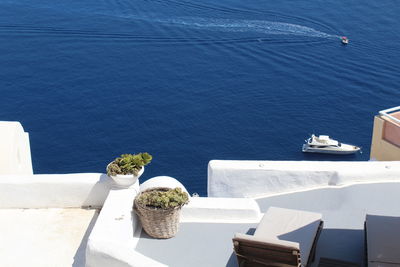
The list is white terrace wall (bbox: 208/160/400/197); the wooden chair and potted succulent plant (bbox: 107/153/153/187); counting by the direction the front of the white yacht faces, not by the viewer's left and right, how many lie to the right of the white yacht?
3

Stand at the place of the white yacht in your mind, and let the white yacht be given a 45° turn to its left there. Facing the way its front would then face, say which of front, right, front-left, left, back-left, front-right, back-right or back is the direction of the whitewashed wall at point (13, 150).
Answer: back-right

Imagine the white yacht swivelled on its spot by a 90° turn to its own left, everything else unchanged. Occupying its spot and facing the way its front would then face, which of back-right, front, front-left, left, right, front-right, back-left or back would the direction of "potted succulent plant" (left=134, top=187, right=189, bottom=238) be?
back

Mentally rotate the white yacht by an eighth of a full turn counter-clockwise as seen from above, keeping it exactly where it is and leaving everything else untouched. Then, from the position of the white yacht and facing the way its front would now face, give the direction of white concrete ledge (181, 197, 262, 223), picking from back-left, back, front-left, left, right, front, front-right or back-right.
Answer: back-right

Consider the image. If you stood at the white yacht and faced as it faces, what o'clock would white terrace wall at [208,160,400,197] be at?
The white terrace wall is roughly at 3 o'clock from the white yacht.

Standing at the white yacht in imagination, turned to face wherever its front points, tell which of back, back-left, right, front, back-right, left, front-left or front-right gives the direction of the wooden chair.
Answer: right

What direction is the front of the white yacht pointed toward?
to the viewer's right

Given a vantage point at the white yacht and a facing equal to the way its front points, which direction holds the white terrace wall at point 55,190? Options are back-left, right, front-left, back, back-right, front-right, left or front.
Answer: right

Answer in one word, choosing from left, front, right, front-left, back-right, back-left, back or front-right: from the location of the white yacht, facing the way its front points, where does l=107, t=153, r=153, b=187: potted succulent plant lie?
right
